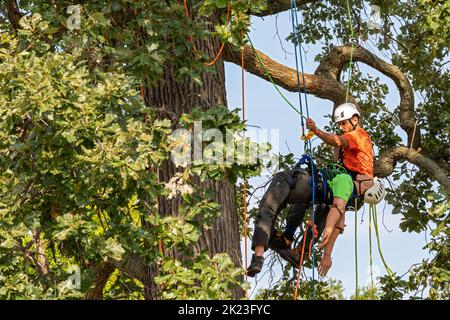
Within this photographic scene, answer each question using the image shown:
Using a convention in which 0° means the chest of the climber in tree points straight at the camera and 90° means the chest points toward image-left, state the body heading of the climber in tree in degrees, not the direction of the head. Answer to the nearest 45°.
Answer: approximately 90°

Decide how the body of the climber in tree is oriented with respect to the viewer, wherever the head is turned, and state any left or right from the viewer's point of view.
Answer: facing to the left of the viewer
